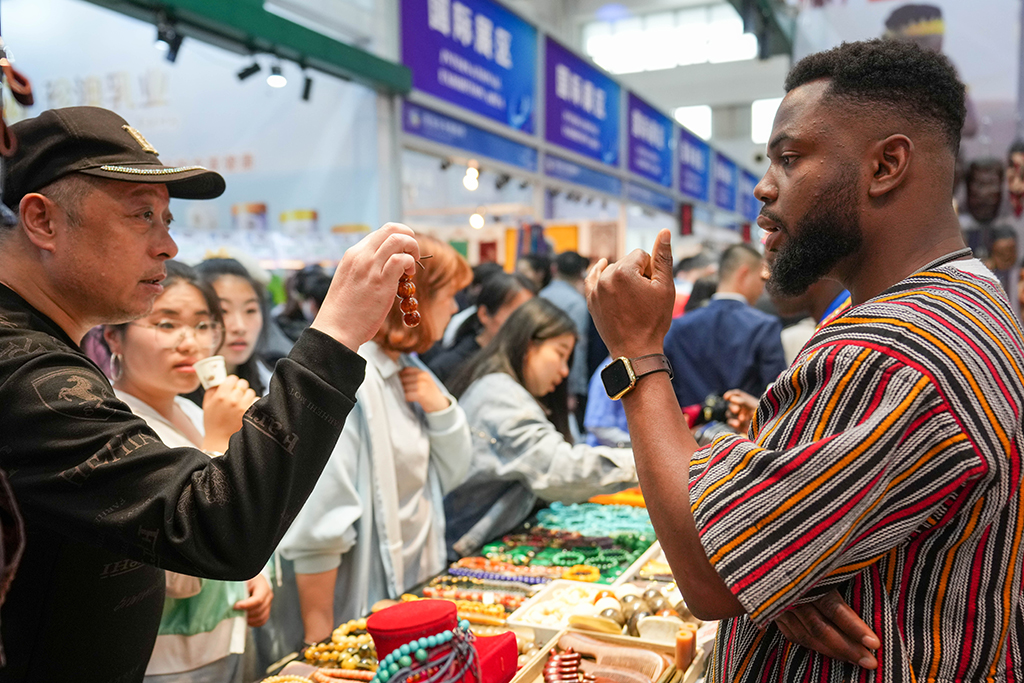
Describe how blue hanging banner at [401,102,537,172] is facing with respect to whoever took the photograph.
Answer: facing the viewer and to the right of the viewer

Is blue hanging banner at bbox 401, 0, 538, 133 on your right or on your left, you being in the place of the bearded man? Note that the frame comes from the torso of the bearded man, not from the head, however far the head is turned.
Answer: on your right

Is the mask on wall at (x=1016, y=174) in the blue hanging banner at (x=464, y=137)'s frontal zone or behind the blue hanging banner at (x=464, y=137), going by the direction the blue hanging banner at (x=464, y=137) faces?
frontal zone

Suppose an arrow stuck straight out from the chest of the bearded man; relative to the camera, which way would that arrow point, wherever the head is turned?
to the viewer's left

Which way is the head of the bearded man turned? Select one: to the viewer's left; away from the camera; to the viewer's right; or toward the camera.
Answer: to the viewer's left

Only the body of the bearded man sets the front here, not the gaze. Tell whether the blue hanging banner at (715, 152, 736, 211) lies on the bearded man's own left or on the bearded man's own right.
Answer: on the bearded man's own right

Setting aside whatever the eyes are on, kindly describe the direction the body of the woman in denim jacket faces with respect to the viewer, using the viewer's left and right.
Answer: facing to the right of the viewer

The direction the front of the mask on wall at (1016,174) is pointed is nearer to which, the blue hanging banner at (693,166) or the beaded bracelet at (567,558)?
the beaded bracelet

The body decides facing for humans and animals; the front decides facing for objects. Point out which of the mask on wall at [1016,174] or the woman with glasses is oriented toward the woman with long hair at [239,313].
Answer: the mask on wall

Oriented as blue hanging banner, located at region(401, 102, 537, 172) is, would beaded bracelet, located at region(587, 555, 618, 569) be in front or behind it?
in front

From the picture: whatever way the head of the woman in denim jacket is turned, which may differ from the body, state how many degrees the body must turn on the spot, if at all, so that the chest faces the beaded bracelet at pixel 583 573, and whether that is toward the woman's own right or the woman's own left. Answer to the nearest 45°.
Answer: approximately 90° to the woman's own right

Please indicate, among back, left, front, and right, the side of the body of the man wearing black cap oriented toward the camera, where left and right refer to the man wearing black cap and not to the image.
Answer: right

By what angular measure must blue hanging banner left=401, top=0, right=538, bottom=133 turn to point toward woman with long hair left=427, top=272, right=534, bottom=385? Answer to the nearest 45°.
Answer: approximately 45° to its right

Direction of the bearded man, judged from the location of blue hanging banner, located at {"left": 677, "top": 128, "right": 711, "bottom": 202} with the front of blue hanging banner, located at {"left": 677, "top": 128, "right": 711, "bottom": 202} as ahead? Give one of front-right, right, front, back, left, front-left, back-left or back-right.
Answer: front-right

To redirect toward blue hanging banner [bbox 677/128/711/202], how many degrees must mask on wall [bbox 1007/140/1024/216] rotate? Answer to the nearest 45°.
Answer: approximately 90° to its right
